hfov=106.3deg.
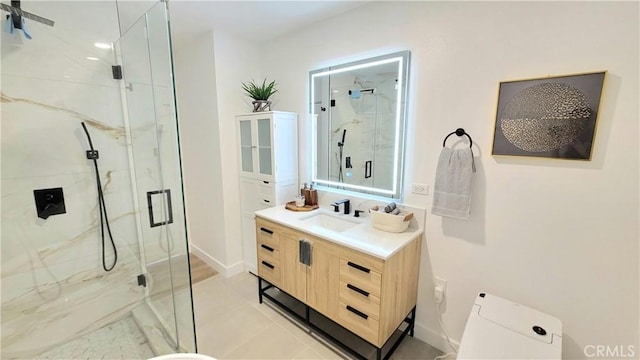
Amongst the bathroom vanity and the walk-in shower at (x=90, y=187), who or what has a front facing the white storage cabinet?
the walk-in shower

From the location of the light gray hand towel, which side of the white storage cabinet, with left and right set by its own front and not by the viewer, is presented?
left

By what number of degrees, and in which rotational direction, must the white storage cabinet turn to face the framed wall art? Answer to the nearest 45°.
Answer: approximately 90° to its left

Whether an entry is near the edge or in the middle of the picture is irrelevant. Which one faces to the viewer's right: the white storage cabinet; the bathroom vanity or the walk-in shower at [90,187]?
the walk-in shower

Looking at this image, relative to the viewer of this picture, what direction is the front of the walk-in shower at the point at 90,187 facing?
facing to the right of the viewer

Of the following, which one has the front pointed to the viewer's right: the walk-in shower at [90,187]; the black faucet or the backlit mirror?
the walk-in shower

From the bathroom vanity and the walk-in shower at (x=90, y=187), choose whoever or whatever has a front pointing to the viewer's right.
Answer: the walk-in shower
